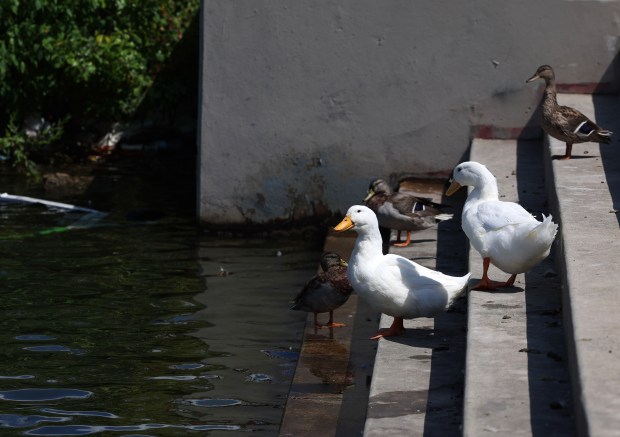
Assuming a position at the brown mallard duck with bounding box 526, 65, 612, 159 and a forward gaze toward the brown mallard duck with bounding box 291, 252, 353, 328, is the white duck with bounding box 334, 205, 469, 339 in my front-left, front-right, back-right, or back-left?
front-left

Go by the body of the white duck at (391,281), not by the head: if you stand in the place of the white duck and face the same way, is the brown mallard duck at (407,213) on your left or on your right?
on your right

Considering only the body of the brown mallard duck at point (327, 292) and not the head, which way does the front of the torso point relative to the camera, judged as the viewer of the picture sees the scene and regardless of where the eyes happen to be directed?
to the viewer's right

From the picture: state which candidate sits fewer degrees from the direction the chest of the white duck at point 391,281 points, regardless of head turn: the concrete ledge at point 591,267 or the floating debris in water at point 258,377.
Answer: the floating debris in water

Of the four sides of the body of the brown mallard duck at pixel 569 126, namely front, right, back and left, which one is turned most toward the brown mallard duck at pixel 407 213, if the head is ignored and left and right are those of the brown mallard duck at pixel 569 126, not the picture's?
front

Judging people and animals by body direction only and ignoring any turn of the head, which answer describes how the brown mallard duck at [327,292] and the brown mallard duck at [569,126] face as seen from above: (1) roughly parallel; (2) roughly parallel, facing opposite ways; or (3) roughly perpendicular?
roughly parallel, facing opposite ways

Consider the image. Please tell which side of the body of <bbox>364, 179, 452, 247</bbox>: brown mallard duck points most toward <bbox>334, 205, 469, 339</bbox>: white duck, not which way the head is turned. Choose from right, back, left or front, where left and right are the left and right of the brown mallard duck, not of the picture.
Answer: left

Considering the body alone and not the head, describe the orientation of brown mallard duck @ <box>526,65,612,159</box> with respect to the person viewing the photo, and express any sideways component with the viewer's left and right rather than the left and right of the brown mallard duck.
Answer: facing to the left of the viewer

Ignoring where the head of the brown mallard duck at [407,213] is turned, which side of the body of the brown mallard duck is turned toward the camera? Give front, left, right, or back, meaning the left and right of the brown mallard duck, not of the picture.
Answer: left

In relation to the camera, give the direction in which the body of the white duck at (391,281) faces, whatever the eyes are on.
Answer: to the viewer's left

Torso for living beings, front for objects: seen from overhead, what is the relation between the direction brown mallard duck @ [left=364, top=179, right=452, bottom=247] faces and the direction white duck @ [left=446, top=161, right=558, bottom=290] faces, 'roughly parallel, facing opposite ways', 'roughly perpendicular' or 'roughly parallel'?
roughly parallel

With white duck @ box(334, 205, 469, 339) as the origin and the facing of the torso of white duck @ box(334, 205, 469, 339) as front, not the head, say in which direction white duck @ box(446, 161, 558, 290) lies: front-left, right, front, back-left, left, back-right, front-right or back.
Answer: back

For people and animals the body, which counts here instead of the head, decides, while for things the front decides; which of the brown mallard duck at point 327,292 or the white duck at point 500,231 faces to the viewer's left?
the white duck

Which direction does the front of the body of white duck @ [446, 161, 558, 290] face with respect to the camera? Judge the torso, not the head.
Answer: to the viewer's left
